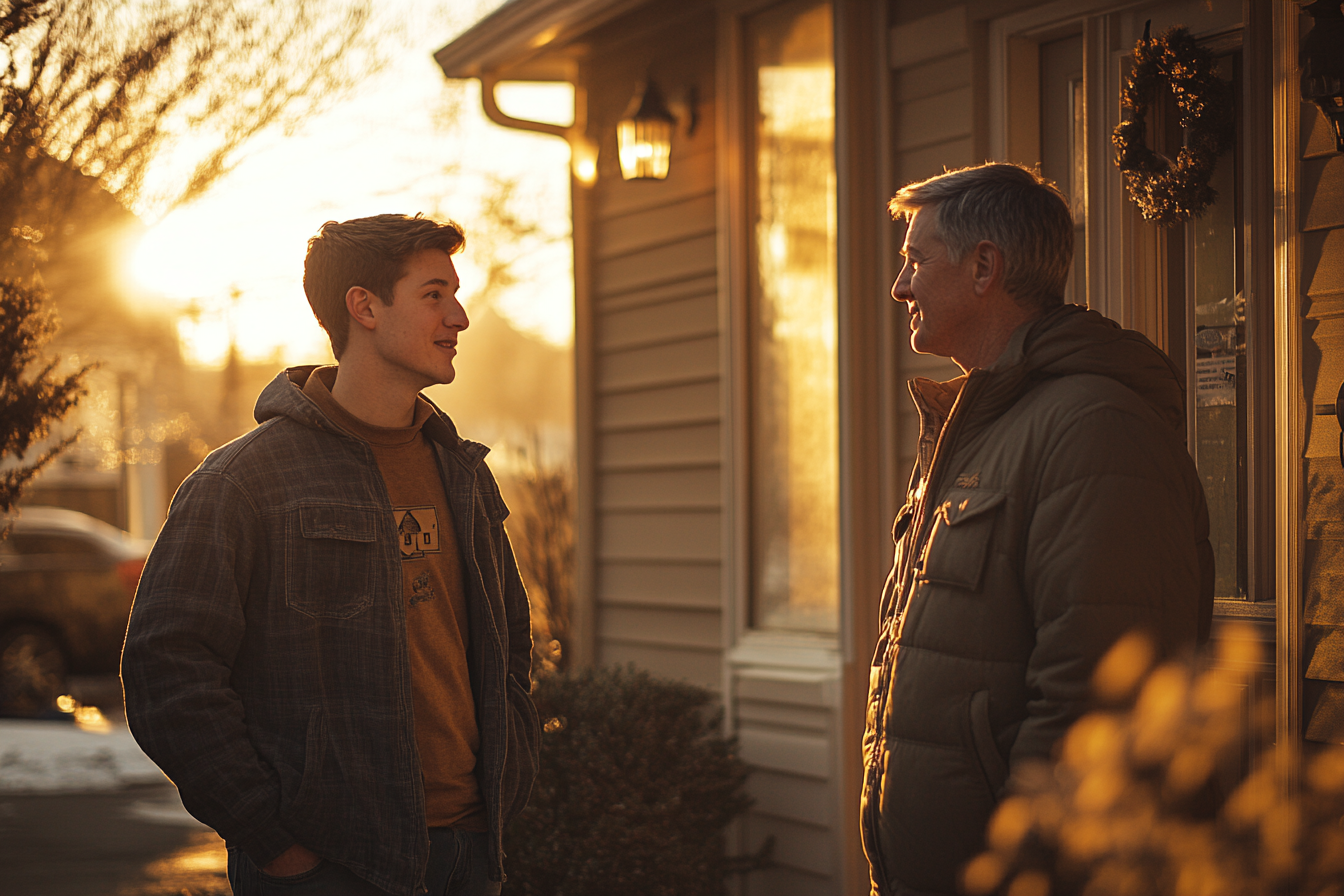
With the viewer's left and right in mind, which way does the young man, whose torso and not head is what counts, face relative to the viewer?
facing the viewer and to the right of the viewer

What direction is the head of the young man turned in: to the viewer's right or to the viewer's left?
to the viewer's right

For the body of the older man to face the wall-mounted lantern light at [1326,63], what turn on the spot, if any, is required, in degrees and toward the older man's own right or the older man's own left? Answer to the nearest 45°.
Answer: approximately 135° to the older man's own right

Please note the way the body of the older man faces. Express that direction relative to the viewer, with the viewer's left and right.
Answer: facing to the left of the viewer

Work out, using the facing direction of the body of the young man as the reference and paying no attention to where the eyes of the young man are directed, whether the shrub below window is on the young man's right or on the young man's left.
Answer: on the young man's left

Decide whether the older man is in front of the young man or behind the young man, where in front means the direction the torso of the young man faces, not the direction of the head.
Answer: in front

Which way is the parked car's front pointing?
to the viewer's left

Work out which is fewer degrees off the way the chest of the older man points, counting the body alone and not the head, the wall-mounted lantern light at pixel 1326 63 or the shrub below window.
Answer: the shrub below window

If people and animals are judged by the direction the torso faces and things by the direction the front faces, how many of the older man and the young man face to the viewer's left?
1

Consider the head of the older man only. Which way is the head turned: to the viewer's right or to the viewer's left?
to the viewer's left

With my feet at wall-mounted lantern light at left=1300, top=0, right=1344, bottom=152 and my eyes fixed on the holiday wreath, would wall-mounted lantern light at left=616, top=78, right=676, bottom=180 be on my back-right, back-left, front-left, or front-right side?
front-left

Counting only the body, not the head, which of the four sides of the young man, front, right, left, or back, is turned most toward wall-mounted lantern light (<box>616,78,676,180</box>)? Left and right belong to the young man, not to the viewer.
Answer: left

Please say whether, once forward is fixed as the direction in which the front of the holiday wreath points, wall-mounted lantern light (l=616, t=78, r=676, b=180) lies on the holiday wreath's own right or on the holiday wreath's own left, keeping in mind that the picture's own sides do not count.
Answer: on the holiday wreath's own right

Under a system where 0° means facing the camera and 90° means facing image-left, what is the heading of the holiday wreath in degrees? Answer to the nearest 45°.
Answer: approximately 45°

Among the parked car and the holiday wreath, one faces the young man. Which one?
the holiday wreath
